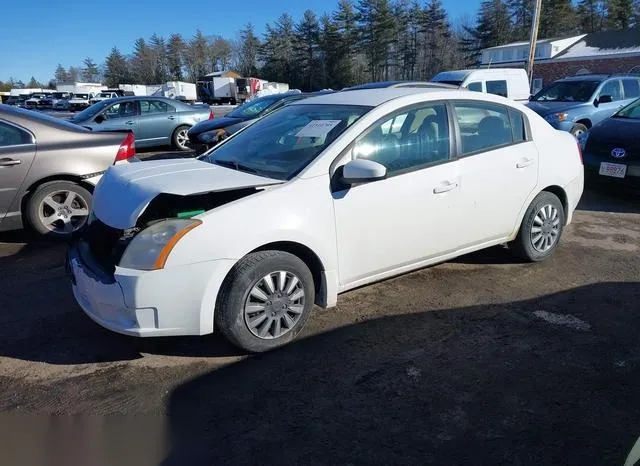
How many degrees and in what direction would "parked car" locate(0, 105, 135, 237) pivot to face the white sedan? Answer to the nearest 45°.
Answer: approximately 135° to its left

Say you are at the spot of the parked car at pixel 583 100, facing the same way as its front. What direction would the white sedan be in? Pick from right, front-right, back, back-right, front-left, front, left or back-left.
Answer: front-left

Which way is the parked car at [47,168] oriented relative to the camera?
to the viewer's left

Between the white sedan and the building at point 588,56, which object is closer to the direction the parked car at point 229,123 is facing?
the white sedan

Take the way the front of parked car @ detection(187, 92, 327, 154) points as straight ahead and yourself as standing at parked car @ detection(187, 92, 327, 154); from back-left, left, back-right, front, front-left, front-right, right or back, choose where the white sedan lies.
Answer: front-left

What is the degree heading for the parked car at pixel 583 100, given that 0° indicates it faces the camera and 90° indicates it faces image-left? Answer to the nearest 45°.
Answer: approximately 45°

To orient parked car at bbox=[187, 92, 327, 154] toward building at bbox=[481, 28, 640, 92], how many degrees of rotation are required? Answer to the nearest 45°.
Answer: approximately 180°

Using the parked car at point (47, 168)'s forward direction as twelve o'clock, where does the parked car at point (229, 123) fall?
the parked car at point (229, 123) is roughly at 4 o'clock from the parked car at point (47, 168).

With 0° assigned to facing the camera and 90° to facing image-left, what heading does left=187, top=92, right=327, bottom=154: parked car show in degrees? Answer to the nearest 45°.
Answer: approximately 45°

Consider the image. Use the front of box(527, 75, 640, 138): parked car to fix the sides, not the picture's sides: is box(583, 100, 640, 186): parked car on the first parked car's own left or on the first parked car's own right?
on the first parked car's own left

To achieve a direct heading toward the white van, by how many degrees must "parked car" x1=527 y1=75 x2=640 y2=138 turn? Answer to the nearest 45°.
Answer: approximately 90° to its right

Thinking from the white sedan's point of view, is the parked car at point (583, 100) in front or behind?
behind
